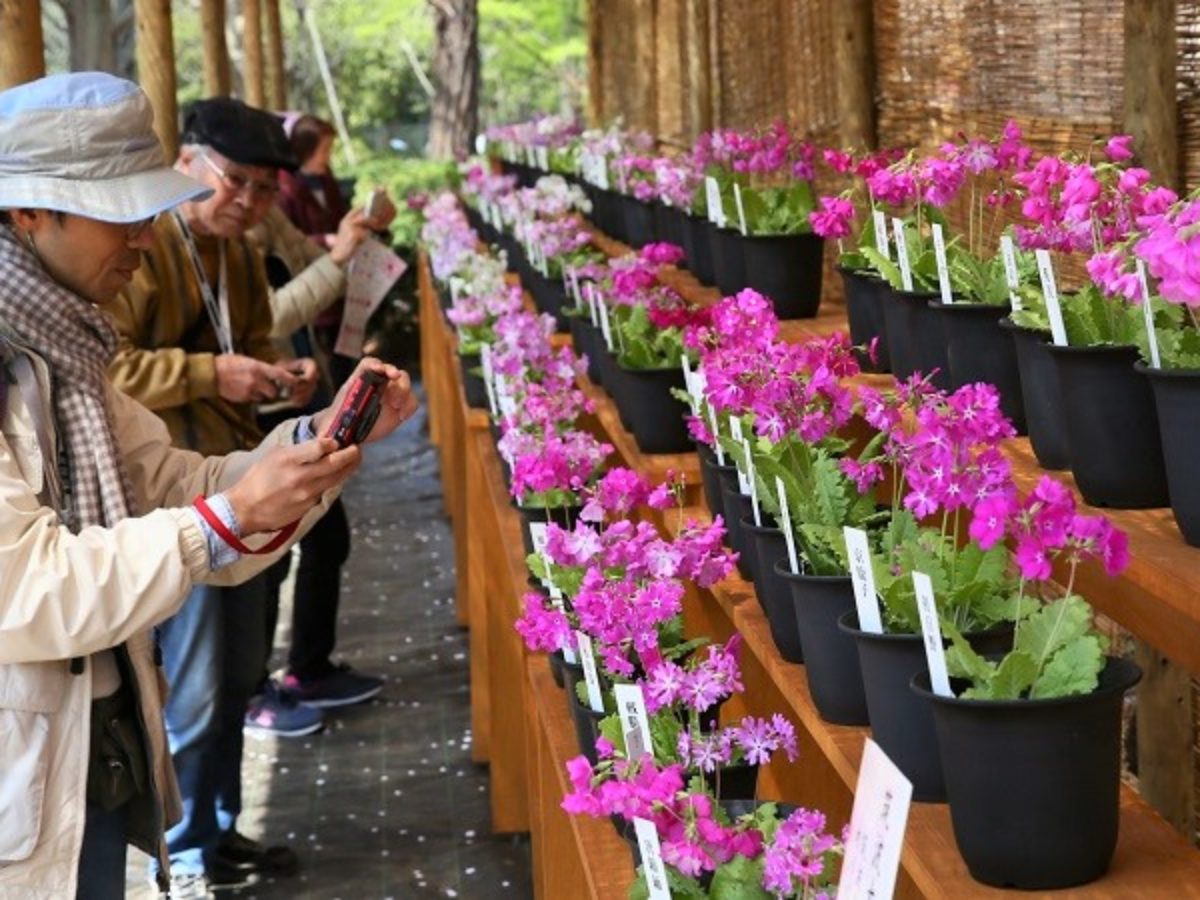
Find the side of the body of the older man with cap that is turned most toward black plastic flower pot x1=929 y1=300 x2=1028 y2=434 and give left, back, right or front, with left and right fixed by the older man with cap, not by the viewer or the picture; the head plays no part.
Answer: front

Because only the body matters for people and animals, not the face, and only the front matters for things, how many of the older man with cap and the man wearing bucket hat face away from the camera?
0

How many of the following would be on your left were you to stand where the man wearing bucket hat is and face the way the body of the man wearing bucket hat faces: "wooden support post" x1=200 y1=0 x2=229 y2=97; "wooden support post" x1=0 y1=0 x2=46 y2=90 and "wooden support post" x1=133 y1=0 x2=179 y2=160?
3

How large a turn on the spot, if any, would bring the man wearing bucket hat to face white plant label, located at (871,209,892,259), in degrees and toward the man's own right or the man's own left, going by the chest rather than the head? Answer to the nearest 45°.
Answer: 0° — they already face it

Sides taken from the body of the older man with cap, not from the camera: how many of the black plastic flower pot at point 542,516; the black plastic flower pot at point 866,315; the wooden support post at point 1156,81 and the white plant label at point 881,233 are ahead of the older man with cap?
4

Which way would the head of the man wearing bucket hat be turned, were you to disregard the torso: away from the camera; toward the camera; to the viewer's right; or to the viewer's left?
to the viewer's right

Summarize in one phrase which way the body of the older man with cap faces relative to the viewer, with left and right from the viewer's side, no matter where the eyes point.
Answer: facing the viewer and to the right of the viewer

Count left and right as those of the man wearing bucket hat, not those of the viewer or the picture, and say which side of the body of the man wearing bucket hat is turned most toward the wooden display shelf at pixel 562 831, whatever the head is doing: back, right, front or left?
front

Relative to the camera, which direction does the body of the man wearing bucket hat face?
to the viewer's right

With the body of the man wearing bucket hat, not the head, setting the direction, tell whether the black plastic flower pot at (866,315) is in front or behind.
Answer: in front

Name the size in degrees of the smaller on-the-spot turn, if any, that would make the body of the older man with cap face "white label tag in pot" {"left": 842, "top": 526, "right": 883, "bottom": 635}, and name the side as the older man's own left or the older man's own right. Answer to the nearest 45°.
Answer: approximately 45° to the older man's own right
